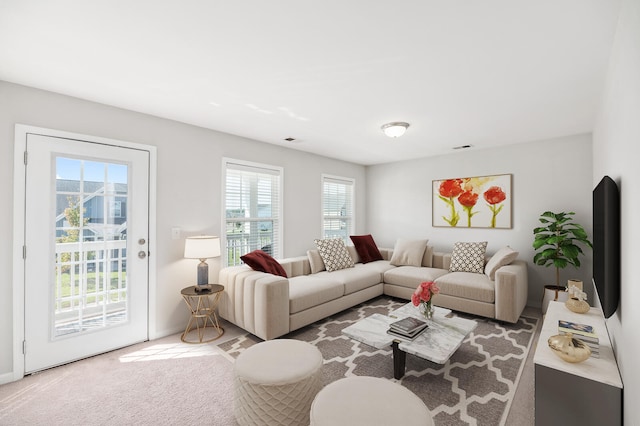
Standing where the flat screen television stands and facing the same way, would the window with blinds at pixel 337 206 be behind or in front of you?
in front

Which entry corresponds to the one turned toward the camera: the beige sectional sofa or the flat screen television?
the beige sectional sofa

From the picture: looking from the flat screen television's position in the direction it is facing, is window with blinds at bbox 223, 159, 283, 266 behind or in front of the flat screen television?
in front

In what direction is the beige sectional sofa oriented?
toward the camera

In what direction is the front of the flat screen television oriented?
to the viewer's left

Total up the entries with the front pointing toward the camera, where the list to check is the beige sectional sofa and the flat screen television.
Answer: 1

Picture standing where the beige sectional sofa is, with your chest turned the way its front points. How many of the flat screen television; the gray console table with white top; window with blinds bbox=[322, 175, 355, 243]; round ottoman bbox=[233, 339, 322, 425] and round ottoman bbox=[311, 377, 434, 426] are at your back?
1

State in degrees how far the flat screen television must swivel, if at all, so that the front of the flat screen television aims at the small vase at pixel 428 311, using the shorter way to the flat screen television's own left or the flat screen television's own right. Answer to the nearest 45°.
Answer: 0° — it already faces it

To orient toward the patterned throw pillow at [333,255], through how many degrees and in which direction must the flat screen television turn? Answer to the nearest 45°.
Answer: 0° — it already faces it

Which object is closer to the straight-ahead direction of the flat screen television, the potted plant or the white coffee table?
the white coffee table

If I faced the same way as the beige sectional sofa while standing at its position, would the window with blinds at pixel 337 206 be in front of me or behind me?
behind

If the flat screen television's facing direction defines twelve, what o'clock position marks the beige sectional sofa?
The beige sectional sofa is roughly at 12 o'clock from the flat screen television.
